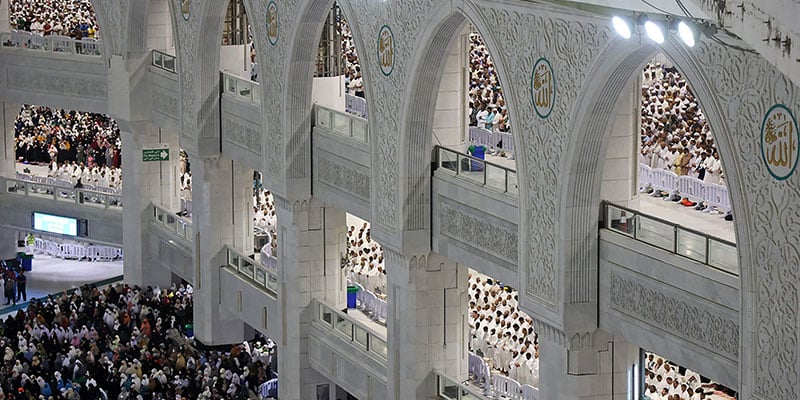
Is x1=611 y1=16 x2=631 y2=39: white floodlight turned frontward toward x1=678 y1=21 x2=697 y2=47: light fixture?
no

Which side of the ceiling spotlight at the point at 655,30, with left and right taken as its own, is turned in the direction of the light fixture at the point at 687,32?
left

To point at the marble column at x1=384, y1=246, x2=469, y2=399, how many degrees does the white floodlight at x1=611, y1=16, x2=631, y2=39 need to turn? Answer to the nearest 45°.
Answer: approximately 90° to its right

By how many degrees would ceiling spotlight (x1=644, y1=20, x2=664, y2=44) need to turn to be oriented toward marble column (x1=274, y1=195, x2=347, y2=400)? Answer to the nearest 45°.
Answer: approximately 90° to its right

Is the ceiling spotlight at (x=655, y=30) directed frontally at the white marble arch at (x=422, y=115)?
no

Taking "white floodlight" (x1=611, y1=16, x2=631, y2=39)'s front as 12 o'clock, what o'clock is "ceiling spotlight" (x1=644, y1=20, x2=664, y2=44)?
The ceiling spotlight is roughly at 10 o'clock from the white floodlight.

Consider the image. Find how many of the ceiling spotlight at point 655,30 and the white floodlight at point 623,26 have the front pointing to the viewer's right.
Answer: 0

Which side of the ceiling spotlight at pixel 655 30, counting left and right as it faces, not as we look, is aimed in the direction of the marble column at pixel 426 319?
right

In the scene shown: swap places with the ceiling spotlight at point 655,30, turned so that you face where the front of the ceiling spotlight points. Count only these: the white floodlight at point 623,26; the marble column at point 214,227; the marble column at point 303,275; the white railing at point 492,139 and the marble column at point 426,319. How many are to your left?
0

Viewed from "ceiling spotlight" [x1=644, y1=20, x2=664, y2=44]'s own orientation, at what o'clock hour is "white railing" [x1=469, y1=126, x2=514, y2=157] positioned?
The white railing is roughly at 4 o'clock from the ceiling spotlight.

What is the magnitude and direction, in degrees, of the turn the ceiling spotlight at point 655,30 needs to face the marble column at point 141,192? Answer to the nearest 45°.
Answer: approximately 90° to its right

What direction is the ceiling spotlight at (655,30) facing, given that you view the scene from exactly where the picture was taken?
facing the viewer and to the left of the viewer

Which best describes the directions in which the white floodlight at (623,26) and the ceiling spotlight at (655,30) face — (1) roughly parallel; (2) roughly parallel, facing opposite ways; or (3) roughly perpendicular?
roughly parallel

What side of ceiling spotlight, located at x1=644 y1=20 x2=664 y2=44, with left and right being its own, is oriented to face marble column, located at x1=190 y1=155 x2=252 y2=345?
right

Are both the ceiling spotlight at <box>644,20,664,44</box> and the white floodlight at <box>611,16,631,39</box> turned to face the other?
no
